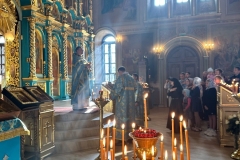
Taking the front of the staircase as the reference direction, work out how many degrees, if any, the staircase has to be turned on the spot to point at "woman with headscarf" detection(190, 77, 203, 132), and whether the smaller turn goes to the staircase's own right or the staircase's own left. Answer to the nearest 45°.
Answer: approximately 90° to the staircase's own left

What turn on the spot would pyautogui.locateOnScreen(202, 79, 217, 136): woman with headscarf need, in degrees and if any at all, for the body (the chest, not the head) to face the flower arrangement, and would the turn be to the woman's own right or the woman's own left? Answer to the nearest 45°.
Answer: approximately 90° to the woman's own left

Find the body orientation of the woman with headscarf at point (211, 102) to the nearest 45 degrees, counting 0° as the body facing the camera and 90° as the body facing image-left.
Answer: approximately 90°

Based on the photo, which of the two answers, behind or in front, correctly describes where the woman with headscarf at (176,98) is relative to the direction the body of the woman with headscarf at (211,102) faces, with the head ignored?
in front

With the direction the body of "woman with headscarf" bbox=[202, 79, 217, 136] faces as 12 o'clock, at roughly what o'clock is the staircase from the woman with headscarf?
The staircase is roughly at 11 o'clock from the woman with headscarf.

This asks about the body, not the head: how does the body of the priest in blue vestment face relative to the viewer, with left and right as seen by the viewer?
facing away from the viewer and to the left of the viewer

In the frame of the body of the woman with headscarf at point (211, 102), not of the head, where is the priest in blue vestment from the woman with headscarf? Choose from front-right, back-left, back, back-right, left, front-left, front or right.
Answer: front-left

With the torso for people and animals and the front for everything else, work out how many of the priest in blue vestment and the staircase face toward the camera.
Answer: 1

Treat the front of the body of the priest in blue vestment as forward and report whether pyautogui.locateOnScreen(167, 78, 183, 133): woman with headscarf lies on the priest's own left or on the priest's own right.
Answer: on the priest's own right

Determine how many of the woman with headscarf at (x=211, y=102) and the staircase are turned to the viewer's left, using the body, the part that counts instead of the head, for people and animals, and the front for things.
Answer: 1

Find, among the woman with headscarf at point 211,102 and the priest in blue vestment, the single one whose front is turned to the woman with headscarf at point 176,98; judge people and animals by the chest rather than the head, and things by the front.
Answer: the woman with headscarf at point 211,102

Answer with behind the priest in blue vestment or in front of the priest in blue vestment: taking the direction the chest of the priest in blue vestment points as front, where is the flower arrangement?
behind
